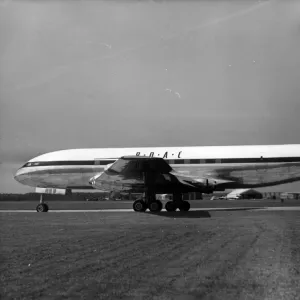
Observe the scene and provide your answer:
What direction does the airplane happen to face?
to the viewer's left
